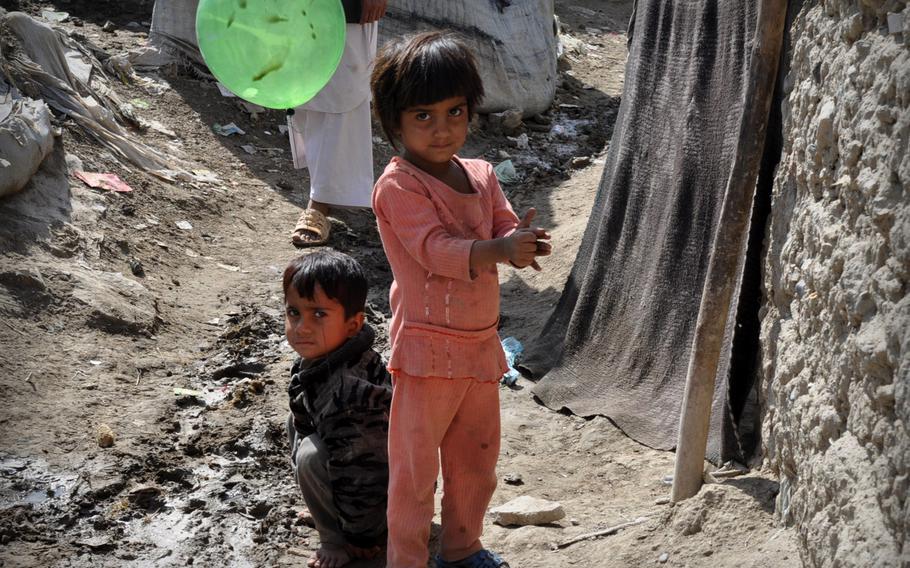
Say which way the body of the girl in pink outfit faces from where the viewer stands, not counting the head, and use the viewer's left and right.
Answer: facing the viewer and to the right of the viewer

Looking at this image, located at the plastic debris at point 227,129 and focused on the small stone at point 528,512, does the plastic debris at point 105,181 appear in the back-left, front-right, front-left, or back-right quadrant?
front-right

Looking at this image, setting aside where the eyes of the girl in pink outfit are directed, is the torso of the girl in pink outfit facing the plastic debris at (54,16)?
no

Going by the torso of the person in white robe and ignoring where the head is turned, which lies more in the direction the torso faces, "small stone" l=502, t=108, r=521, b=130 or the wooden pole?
the wooden pole

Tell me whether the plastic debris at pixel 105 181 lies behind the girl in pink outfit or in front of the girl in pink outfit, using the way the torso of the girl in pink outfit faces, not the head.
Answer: behind

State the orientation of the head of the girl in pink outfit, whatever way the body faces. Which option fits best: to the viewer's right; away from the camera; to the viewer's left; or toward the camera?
toward the camera

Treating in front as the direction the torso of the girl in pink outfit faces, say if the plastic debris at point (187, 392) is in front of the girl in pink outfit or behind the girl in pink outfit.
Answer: behind

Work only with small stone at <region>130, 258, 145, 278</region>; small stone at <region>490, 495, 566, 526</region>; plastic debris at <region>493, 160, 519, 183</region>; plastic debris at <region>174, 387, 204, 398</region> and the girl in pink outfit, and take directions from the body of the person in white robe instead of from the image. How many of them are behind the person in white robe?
1

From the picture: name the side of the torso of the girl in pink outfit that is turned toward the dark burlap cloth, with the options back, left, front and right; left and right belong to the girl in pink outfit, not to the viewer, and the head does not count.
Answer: left

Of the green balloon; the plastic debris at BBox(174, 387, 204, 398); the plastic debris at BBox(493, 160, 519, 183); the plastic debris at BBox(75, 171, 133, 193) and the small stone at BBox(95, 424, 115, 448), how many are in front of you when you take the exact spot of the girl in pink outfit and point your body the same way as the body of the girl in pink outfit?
0

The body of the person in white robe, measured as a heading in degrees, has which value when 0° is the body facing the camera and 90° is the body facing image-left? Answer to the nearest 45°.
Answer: approximately 45°

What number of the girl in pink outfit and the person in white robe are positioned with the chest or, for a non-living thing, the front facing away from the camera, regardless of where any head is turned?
0

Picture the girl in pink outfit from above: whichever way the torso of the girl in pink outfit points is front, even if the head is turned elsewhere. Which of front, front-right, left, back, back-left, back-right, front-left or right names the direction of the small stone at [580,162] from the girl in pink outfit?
back-left

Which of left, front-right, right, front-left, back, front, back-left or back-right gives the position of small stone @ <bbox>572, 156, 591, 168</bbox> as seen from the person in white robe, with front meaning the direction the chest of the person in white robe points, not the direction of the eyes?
back
